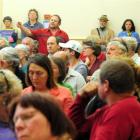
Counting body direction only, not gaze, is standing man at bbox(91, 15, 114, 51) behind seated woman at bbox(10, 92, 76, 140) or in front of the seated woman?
behind

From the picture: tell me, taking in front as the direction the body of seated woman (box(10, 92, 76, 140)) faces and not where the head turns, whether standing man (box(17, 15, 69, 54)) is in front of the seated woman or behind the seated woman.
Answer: behind

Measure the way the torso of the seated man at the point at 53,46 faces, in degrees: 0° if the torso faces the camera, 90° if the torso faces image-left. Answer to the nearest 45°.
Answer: approximately 45°

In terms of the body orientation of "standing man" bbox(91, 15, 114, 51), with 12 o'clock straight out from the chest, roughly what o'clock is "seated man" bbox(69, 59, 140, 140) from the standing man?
The seated man is roughly at 12 o'clock from the standing man.

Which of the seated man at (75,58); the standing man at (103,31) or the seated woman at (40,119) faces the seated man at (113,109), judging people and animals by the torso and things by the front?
the standing man

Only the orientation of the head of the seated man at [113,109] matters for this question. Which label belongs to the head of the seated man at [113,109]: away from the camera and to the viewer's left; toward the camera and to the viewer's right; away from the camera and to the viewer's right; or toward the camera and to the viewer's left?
away from the camera and to the viewer's left
